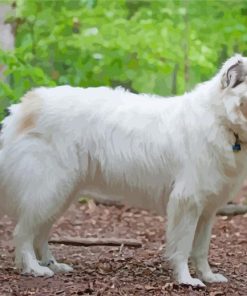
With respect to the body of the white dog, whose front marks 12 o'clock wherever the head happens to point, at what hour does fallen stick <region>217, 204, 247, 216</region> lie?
The fallen stick is roughly at 10 o'clock from the white dog.

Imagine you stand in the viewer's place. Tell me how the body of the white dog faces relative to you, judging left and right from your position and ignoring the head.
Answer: facing to the right of the viewer
